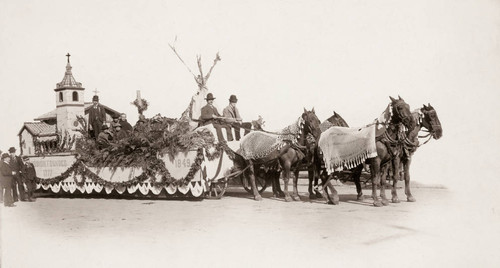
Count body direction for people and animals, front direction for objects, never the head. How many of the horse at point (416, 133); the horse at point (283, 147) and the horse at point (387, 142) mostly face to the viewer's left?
0

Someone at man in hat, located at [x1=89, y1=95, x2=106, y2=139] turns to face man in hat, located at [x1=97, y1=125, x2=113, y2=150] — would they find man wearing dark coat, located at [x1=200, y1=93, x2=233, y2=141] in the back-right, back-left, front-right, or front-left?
front-left

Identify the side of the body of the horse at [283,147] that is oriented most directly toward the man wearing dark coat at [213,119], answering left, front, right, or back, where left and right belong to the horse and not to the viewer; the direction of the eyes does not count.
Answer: back

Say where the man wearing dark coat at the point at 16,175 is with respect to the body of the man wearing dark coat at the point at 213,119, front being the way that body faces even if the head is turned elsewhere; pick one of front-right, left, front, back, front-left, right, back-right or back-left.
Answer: back-right

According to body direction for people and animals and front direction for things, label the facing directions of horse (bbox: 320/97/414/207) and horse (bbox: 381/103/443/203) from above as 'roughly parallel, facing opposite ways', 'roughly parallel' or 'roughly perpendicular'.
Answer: roughly parallel

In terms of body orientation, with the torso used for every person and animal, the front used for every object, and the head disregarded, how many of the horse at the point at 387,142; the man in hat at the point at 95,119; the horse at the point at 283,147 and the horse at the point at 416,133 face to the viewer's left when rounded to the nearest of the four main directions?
0

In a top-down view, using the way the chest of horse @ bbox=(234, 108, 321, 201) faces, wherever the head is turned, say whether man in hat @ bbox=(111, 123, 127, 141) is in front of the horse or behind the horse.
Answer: behind

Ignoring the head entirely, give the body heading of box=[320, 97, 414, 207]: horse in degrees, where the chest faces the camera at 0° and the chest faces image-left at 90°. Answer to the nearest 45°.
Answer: approximately 315°

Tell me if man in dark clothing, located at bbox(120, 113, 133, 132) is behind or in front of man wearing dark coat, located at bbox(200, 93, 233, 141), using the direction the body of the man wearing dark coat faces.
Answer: behind

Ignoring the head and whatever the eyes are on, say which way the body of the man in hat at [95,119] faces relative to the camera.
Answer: toward the camera
